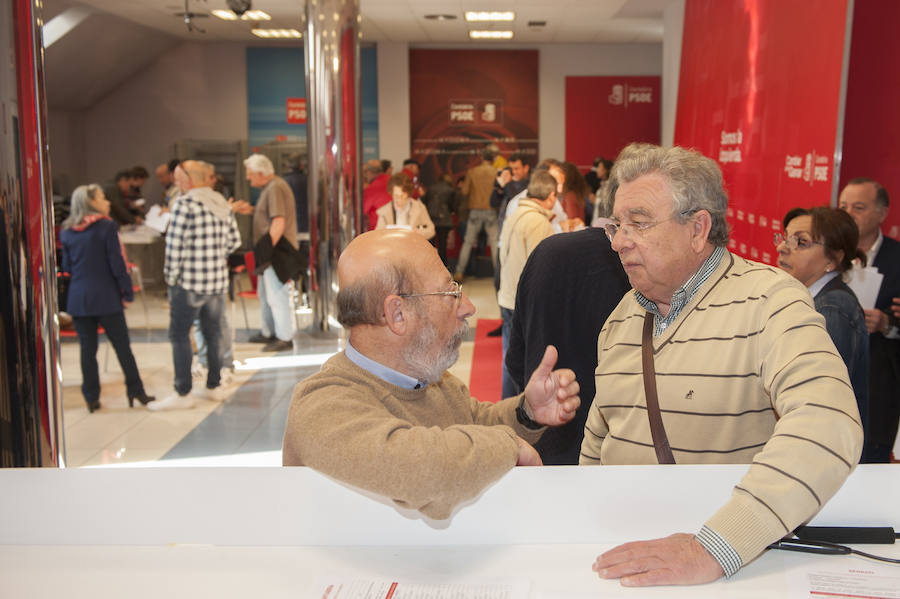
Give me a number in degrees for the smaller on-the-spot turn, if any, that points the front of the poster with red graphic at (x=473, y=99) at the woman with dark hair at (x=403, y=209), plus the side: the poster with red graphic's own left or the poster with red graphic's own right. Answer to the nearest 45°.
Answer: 0° — it already faces them

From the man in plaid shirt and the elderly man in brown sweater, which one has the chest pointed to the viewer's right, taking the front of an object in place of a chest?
the elderly man in brown sweater

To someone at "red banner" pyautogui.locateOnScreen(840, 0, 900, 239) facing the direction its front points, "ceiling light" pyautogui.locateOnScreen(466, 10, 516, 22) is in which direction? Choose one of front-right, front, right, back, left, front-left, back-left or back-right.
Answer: back-right

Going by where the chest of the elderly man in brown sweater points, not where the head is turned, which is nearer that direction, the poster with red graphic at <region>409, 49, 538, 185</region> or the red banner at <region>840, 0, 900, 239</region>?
the red banner

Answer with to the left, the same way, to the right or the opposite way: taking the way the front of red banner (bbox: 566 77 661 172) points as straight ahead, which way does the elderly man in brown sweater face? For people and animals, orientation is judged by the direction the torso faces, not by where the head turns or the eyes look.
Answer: to the left

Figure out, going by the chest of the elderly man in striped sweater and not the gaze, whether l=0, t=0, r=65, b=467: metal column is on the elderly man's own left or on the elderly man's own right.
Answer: on the elderly man's own right

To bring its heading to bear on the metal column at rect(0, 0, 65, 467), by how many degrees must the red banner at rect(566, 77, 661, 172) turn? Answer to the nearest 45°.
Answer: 0° — it already faces it

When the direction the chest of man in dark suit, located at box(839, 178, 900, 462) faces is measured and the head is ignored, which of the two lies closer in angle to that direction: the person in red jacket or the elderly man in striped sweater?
the elderly man in striped sweater

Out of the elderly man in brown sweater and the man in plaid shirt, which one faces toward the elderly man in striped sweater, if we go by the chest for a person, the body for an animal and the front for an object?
the elderly man in brown sweater

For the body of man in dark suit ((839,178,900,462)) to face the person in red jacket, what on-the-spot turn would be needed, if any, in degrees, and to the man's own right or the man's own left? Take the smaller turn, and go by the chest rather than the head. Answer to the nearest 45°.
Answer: approximately 90° to the man's own right

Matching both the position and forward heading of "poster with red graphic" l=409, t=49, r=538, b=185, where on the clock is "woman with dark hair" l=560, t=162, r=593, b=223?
The woman with dark hair is roughly at 12 o'clock from the poster with red graphic.

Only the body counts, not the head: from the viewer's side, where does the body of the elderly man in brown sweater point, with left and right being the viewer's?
facing to the right of the viewer
